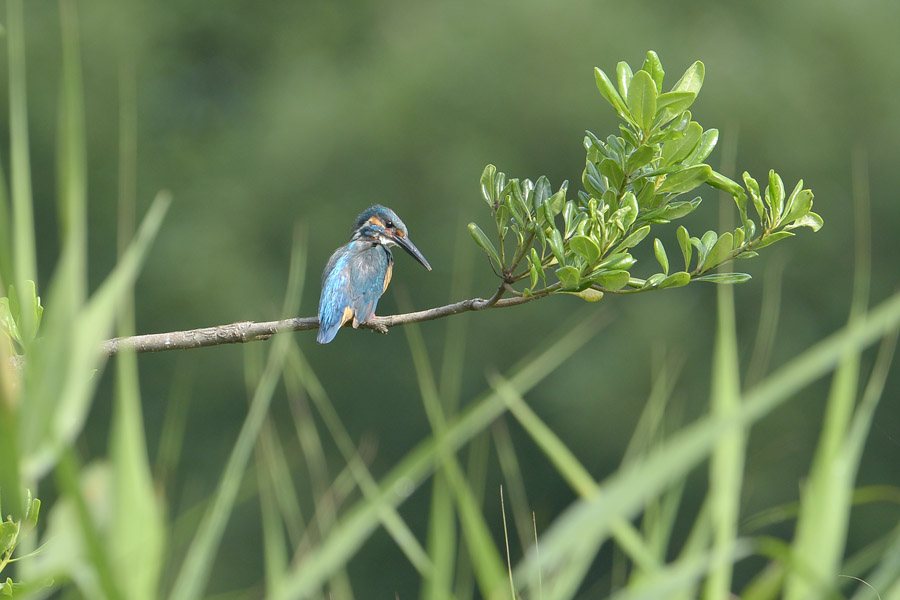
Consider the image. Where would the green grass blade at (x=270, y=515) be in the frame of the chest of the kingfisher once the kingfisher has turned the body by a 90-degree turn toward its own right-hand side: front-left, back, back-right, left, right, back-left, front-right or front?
front-right

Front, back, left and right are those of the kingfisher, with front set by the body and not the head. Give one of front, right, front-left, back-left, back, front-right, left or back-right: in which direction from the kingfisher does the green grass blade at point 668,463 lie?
back-right

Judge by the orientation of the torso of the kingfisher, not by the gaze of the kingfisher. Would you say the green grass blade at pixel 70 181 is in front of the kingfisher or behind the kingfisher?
behind

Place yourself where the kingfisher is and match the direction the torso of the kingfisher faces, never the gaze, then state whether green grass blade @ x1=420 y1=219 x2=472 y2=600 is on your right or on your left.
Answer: on your right

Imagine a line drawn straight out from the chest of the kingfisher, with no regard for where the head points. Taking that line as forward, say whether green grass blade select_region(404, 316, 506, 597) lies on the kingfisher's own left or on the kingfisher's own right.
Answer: on the kingfisher's own right

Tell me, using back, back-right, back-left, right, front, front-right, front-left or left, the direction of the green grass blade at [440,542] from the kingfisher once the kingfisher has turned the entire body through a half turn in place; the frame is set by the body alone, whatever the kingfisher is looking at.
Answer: front-left

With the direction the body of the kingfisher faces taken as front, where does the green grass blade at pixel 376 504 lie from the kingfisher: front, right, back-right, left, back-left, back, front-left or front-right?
back-right

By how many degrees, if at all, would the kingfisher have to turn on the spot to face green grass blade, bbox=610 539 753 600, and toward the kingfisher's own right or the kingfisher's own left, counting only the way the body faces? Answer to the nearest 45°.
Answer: approximately 135° to the kingfisher's own right

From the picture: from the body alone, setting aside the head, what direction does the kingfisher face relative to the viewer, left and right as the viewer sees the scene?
facing away from the viewer and to the right of the viewer

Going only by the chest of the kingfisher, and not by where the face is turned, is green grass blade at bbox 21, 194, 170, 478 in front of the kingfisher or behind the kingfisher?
behind

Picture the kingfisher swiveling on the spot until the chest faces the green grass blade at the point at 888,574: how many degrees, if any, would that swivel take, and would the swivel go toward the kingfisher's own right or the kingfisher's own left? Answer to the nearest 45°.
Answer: approximately 135° to the kingfisher's own right
